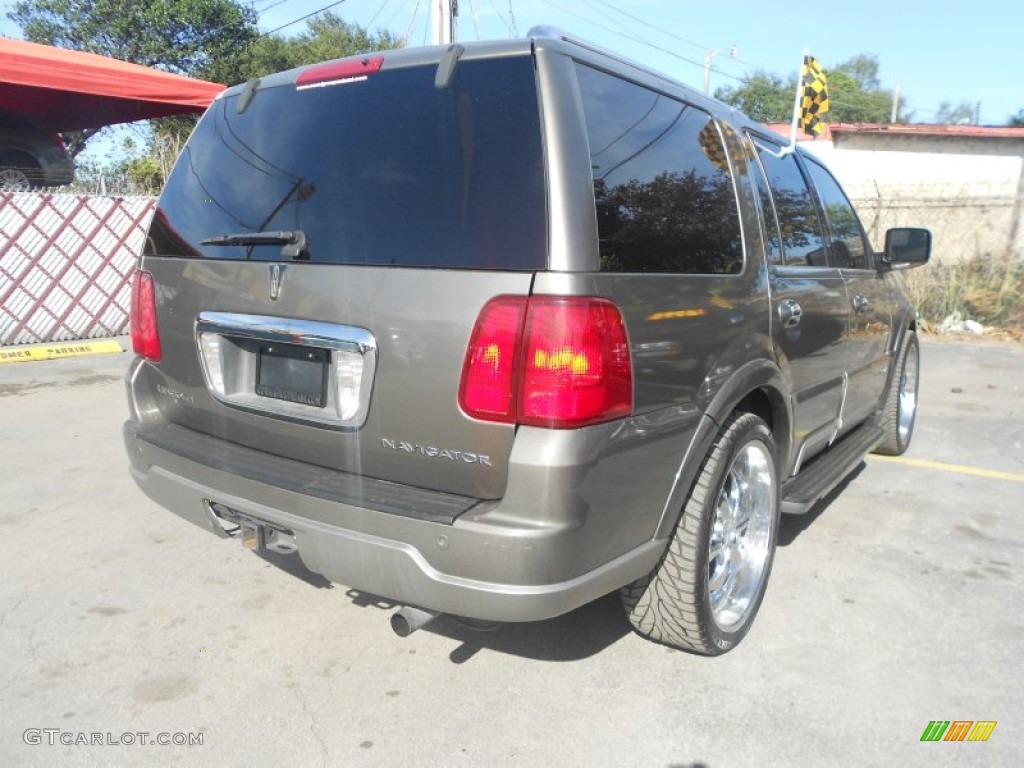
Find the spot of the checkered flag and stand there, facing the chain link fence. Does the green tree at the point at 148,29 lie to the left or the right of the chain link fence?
right

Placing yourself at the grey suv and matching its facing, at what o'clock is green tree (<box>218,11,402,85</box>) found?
The green tree is roughly at 10 o'clock from the grey suv.

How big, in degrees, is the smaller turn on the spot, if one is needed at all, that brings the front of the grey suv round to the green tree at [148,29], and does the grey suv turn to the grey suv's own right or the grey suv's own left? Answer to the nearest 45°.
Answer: approximately 90° to the grey suv's own left

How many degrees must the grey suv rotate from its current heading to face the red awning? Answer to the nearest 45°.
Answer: approximately 90° to its left

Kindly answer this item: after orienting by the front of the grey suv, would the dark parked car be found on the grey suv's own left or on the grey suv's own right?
on the grey suv's own left

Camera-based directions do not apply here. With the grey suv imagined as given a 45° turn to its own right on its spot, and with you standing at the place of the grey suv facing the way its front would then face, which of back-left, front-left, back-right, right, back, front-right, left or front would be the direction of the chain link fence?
back-left

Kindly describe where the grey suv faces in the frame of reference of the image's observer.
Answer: facing away from the viewer and to the right of the viewer
